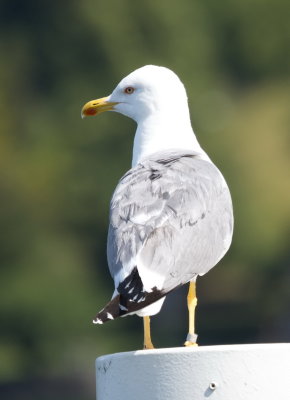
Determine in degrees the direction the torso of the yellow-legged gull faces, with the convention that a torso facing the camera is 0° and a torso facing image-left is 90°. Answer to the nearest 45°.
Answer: approximately 225°
